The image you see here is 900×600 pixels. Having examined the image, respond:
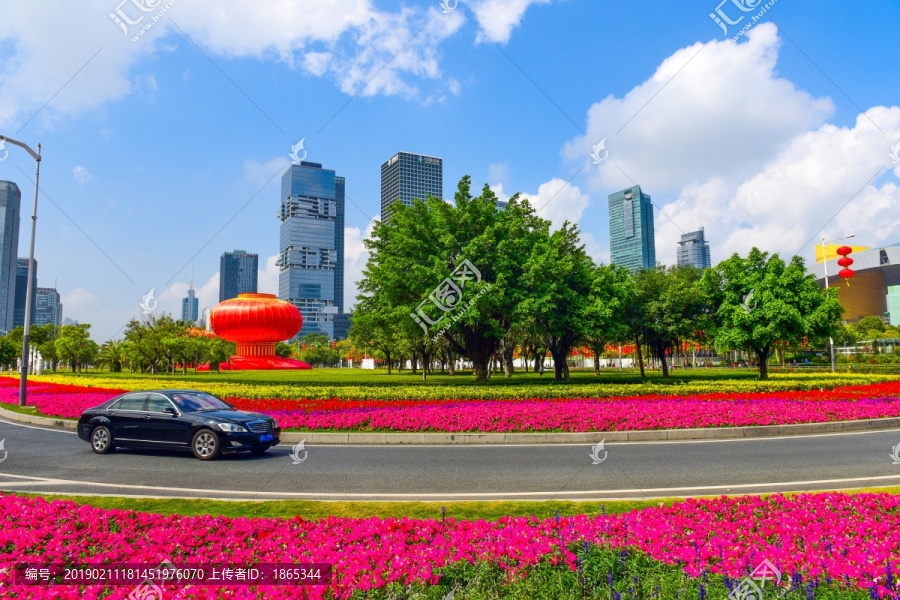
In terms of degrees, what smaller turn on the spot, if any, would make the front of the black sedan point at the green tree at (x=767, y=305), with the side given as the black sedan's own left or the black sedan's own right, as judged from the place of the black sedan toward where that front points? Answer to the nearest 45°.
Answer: approximately 45° to the black sedan's own left

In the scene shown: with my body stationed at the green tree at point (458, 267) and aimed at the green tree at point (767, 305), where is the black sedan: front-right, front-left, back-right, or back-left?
back-right

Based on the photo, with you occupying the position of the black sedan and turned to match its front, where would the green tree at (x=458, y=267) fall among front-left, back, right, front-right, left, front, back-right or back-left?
left

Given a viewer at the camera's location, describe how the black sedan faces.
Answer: facing the viewer and to the right of the viewer
